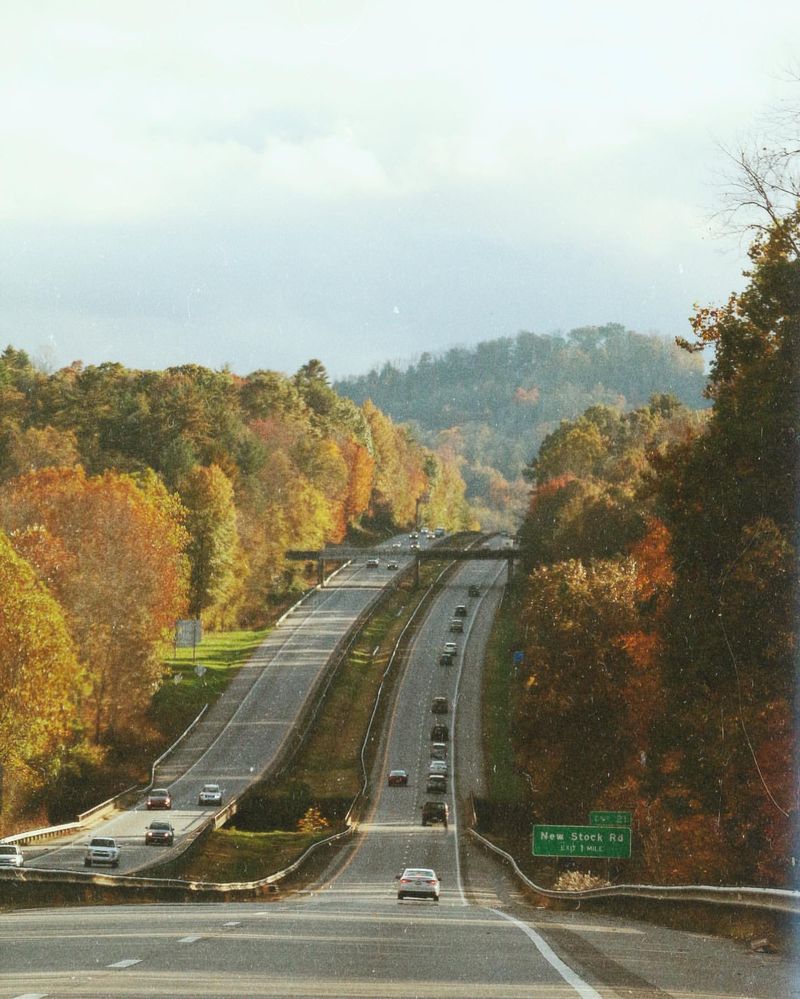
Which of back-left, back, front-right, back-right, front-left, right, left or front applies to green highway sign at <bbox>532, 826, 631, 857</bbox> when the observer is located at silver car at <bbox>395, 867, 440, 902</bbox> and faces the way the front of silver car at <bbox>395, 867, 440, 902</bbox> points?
front-right

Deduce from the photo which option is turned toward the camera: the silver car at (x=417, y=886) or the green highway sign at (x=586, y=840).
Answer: the green highway sign

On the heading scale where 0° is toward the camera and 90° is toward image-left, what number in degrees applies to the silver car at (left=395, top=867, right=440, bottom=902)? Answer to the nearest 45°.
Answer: approximately 180°

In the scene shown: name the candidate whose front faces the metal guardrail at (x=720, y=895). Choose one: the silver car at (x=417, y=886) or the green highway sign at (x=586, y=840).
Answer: the green highway sign

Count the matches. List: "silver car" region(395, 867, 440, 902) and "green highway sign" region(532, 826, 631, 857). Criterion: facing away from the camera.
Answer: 1

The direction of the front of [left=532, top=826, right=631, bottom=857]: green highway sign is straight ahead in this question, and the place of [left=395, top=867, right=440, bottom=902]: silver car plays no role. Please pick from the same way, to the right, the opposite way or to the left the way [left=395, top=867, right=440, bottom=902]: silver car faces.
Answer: the opposite way

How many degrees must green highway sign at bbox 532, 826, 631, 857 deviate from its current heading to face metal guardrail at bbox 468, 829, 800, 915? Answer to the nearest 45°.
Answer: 0° — it already faces it

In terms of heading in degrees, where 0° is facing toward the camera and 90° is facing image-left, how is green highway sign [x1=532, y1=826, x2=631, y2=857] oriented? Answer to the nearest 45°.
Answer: approximately 0°
